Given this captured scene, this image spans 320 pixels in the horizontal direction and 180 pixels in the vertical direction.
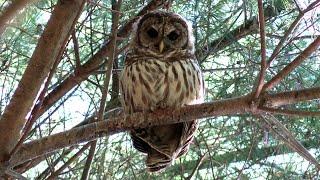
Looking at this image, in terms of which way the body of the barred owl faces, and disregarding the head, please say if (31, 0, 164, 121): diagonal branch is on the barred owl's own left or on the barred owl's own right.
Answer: on the barred owl's own right

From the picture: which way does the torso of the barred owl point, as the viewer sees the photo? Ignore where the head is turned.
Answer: toward the camera
